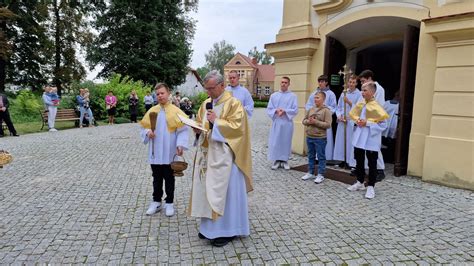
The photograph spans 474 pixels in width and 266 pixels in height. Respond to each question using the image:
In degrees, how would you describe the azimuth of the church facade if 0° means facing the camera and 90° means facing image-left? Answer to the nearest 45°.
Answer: approximately 45°

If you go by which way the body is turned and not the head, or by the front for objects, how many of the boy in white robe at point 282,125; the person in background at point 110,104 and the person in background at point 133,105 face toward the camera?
3

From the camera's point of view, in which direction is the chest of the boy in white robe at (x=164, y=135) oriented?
toward the camera

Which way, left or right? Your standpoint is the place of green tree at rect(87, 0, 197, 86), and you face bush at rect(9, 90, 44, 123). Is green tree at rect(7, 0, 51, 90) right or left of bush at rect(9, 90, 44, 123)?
right

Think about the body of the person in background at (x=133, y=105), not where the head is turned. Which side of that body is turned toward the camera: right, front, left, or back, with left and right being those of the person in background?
front

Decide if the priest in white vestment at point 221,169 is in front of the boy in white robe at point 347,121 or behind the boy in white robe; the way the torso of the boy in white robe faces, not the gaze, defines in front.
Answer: in front

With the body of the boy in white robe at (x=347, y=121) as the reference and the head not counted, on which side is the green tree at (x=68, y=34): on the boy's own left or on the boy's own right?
on the boy's own right

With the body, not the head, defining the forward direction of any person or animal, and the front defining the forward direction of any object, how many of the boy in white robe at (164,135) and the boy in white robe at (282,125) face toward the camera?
2

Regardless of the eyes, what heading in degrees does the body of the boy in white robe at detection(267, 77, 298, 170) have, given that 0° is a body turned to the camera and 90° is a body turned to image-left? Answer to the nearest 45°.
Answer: approximately 0°

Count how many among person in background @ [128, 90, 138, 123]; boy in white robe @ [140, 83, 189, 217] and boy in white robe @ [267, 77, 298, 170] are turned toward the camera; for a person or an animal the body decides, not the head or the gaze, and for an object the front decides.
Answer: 3

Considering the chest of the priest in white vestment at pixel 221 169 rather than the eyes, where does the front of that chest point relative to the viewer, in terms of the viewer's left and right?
facing the viewer and to the left of the viewer

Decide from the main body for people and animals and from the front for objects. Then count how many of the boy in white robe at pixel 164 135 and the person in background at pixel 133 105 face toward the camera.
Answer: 2

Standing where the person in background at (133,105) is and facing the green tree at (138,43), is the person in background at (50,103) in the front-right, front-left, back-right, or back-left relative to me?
back-left

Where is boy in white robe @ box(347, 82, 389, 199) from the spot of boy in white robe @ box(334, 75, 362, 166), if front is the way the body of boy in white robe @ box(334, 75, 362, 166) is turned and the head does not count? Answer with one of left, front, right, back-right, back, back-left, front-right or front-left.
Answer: front-left
